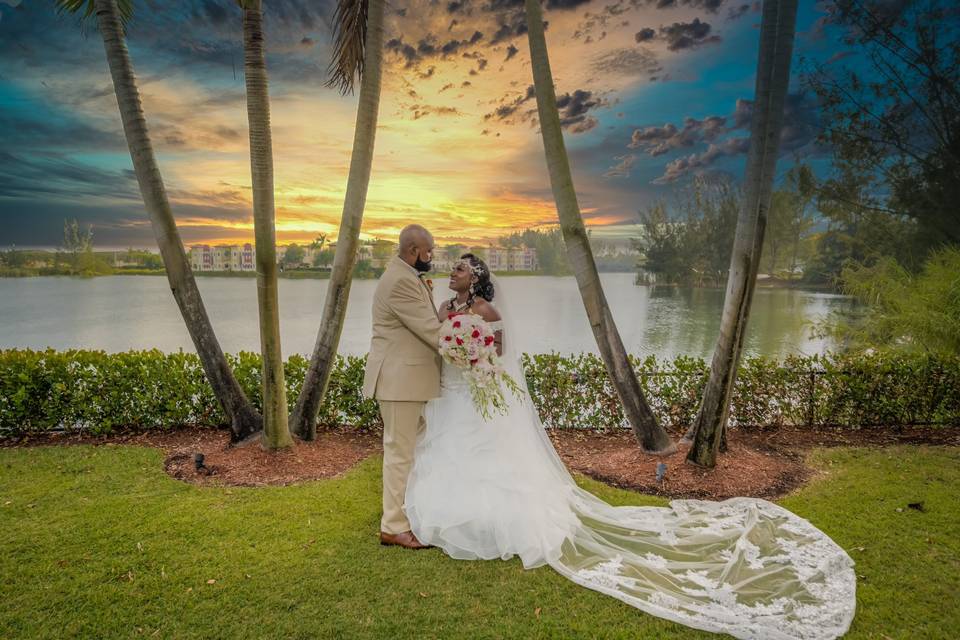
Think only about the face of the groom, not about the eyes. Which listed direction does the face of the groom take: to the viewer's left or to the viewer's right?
to the viewer's right

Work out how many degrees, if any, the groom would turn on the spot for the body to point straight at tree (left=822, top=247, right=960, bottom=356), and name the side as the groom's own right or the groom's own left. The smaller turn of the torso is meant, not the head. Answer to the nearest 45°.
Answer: approximately 45° to the groom's own left

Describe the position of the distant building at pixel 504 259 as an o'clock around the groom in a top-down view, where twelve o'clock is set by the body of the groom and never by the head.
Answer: The distant building is roughly at 10 o'clock from the groom.

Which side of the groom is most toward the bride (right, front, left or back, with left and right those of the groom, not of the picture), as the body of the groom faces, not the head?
front

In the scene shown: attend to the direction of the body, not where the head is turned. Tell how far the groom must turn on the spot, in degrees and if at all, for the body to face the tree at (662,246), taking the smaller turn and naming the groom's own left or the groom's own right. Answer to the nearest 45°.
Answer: approximately 45° to the groom's own left

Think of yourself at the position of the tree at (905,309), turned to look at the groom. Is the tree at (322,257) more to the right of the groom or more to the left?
right

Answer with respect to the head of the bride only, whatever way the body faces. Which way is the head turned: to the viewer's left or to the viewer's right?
to the viewer's left

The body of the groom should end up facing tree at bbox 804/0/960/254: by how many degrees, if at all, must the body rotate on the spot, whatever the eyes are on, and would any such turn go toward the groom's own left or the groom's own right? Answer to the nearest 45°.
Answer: approximately 45° to the groom's own left

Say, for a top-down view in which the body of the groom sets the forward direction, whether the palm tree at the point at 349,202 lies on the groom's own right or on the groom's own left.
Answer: on the groom's own left

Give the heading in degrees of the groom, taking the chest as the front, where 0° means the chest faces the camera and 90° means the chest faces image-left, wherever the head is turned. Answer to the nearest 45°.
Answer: approximately 270°

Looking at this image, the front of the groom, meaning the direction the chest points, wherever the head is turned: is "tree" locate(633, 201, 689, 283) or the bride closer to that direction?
the bride
